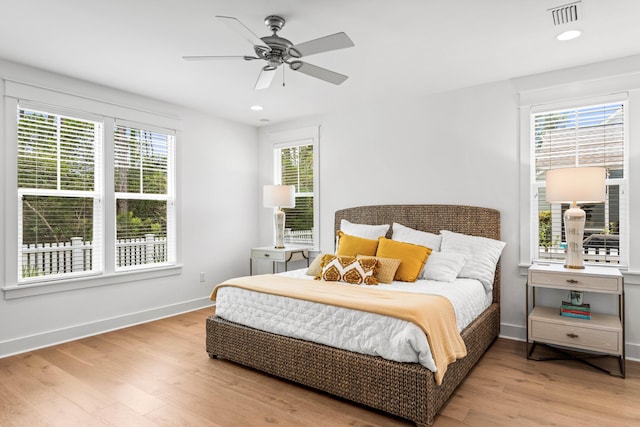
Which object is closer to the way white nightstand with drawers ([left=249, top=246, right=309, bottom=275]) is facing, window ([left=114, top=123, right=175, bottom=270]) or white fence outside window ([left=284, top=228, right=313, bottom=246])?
the window

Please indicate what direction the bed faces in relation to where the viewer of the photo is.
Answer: facing the viewer and to the left of the viewer

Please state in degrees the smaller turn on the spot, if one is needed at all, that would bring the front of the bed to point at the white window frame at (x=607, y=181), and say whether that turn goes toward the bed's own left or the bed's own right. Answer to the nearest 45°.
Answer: approximately 180°

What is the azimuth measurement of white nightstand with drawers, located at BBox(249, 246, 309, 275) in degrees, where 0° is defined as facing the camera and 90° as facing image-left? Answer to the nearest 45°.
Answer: approximately 45°

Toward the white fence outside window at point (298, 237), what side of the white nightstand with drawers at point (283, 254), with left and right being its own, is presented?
back

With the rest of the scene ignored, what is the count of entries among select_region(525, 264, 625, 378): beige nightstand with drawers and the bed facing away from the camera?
0

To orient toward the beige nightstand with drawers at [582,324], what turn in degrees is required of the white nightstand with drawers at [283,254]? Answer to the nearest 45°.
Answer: approximately 90° to its left

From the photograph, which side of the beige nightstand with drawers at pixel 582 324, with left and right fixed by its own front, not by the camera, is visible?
front

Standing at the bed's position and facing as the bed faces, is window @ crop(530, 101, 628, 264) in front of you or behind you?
behind

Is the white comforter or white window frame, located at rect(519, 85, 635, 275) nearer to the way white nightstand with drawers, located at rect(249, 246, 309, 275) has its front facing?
the white comforter

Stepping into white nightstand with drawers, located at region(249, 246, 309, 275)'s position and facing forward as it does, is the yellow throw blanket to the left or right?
on its left

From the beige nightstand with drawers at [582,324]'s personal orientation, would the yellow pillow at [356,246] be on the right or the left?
on its right
